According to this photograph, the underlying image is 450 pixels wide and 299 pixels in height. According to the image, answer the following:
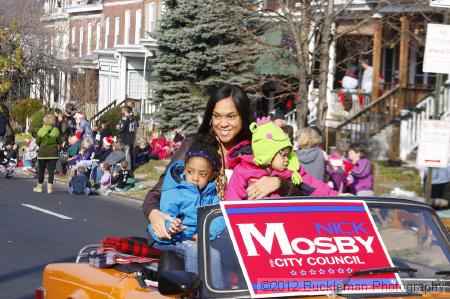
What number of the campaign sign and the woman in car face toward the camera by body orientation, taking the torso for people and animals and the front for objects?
2

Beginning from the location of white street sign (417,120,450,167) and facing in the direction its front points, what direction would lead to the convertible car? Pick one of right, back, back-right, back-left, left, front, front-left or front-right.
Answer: front

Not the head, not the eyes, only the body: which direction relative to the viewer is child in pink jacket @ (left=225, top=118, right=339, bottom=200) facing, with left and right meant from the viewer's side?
facing the viewer and to the right of the viewer

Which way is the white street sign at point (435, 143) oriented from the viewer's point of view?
toward the camera

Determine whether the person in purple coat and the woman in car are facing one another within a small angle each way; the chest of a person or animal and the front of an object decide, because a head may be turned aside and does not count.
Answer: no

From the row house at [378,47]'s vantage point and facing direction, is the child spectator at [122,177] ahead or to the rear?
ahead

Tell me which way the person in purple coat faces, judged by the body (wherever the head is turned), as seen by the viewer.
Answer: to the viewer's left

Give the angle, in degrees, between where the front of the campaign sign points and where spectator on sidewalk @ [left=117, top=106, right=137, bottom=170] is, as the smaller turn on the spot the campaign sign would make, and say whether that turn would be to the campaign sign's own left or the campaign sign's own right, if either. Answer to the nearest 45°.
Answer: approximately 180°

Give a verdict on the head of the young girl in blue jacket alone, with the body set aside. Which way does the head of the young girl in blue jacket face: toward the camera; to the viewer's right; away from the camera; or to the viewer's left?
toward the camera

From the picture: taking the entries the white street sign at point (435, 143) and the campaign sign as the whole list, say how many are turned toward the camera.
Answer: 2

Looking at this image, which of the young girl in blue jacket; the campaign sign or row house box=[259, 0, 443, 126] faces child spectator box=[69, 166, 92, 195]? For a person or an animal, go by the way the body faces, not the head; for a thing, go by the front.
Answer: the row house

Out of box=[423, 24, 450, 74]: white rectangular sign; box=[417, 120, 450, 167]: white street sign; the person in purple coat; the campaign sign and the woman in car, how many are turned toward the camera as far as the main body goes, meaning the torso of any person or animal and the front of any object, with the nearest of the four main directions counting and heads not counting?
4

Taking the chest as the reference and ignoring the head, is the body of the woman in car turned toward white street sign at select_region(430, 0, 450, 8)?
no

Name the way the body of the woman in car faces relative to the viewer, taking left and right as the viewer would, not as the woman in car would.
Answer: facing the viewer

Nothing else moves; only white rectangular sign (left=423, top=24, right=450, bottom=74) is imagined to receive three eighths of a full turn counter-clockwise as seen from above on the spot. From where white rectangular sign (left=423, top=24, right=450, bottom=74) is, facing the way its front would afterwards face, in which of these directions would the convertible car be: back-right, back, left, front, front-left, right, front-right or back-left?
back-right

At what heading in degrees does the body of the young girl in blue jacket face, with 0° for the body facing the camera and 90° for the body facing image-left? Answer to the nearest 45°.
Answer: approximately 315°

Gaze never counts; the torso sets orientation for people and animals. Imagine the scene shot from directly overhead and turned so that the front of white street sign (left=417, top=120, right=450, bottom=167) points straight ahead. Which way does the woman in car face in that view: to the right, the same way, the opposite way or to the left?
the same way
